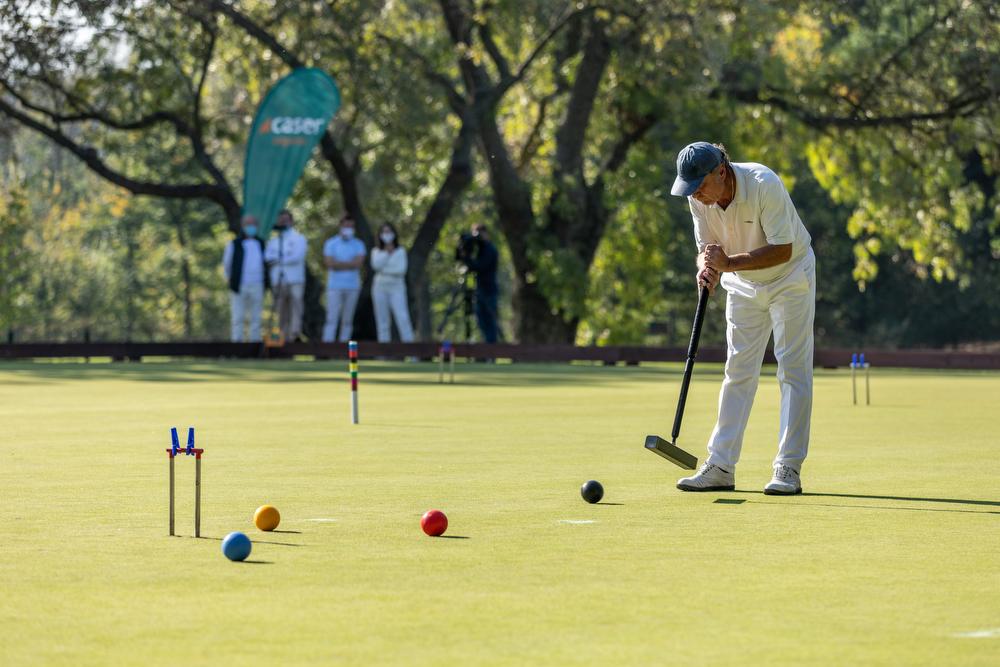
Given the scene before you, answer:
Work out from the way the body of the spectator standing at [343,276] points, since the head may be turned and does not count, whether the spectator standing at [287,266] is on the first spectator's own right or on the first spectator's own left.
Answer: on the first spectator's own right

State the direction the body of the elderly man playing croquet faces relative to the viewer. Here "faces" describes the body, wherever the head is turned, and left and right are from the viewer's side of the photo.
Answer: facing the viewer and to the left of the viewer

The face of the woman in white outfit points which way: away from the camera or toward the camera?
toward the camera

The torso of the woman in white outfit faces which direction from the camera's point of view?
toward the camera

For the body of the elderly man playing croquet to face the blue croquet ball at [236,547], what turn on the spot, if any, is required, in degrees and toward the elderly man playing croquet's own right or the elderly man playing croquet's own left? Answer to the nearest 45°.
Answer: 0° — they already face it

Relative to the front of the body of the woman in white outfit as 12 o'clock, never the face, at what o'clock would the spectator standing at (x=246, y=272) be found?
The spectator standing is roughly at 3 o'clock from the woman in white outfit.

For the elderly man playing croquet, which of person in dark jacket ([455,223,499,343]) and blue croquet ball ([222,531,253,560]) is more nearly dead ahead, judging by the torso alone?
the blue croquet ball

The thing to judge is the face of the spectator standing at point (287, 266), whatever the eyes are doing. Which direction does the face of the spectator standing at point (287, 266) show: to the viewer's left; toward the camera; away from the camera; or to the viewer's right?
toward the camera

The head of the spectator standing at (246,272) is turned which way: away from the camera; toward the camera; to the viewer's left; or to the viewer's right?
toward the camera

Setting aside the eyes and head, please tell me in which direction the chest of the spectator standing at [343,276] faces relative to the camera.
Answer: toward the camera
